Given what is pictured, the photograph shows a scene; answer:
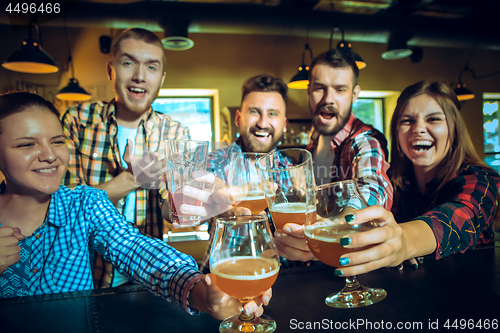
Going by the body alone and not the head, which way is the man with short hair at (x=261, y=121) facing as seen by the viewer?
toward the camera

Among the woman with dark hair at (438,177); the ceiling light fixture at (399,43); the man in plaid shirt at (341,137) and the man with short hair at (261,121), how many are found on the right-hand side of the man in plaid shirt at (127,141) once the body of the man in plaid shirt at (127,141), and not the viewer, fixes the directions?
0

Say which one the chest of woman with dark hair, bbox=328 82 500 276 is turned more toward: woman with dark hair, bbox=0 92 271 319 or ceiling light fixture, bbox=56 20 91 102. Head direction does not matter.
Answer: the woman with dark hair

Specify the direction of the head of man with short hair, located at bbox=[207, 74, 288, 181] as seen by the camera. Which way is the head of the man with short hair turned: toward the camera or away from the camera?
toward the camera

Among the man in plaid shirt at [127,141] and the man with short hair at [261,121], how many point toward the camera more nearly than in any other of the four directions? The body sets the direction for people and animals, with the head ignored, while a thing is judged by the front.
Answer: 2

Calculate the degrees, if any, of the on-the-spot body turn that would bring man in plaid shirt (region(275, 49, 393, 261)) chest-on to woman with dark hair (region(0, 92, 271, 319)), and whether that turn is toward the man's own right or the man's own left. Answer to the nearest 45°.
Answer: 0° — they already face them

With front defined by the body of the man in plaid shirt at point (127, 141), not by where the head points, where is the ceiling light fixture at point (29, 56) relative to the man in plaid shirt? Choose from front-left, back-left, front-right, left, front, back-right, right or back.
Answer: back-right

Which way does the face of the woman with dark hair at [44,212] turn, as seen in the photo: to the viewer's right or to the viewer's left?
to the viewer's right

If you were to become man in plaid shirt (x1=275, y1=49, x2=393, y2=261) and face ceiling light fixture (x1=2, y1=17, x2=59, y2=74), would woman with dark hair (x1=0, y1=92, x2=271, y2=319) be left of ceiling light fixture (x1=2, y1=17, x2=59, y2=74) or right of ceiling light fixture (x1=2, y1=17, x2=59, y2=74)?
left

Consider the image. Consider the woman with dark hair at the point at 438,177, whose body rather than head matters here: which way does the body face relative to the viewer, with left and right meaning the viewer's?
facing the viewer and to the left of the viewer

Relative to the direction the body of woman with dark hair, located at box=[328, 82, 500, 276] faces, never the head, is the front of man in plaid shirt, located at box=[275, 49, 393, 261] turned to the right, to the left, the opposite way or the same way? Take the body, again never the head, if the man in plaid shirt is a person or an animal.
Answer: the same way

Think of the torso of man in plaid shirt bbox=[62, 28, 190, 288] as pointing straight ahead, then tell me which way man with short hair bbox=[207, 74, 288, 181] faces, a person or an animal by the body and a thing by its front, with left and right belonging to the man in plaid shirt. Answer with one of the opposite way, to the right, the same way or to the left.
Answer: the same way

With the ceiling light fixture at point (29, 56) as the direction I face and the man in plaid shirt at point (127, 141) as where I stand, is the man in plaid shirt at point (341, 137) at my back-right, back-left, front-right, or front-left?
back-right

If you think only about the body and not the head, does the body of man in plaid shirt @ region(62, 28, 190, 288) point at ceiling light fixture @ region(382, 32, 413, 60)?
no

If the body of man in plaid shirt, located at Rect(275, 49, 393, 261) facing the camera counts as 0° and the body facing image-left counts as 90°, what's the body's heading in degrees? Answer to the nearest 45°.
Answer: approximately 45°

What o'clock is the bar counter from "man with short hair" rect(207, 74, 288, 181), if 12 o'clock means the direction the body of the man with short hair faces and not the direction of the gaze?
The bar counter is roughly at 12 o'clock from the man with short hair.

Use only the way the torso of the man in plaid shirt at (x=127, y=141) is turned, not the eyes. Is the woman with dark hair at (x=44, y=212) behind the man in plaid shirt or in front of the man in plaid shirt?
in front

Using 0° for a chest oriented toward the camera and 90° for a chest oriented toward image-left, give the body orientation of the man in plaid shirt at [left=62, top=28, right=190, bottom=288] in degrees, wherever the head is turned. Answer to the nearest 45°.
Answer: approximately 0°
